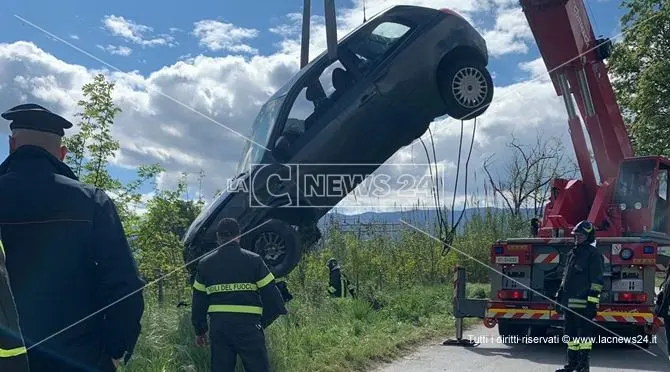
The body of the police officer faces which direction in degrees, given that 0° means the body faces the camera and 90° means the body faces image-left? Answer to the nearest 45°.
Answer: approximately 180°

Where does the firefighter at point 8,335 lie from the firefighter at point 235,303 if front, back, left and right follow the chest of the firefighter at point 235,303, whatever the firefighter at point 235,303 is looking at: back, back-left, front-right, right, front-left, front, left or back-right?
back

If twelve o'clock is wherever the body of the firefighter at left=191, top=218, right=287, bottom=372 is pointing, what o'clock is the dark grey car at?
The dark grey car is roughly at 1 o'clock from the firefighter.

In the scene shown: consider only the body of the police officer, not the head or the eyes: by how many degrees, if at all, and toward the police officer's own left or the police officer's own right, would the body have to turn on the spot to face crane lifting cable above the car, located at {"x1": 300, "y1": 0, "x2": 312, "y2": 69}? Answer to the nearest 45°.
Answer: approximately 45° to the police officer's own right

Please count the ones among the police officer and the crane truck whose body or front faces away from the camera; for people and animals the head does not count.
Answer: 2

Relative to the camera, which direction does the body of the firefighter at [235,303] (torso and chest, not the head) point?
away from the camera

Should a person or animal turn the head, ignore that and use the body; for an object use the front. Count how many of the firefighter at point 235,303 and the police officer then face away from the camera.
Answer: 2

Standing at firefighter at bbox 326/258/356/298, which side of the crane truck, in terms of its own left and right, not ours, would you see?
left

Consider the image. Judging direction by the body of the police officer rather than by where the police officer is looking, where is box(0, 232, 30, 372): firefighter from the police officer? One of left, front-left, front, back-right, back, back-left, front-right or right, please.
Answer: back

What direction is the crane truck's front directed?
away from the camera
